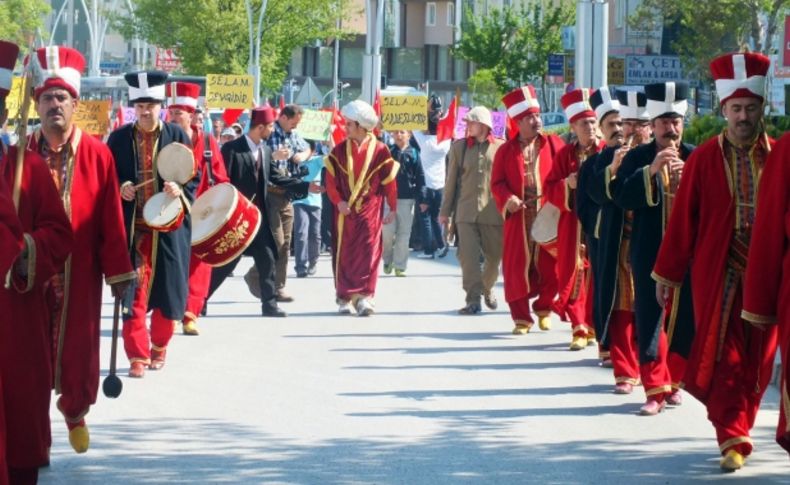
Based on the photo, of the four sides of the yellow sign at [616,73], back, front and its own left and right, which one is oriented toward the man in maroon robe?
front

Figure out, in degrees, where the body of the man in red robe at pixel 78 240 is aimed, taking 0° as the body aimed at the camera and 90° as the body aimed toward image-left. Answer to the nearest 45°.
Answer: approximately 0°

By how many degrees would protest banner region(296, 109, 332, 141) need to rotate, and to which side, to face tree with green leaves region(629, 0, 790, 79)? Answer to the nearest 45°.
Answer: approximately 135° to its left

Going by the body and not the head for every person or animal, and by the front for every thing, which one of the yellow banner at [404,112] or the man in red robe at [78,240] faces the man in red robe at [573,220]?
the yellow banner

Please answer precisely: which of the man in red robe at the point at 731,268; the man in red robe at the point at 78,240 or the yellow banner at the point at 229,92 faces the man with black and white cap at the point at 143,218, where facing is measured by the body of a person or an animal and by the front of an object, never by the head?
the yellow banner
